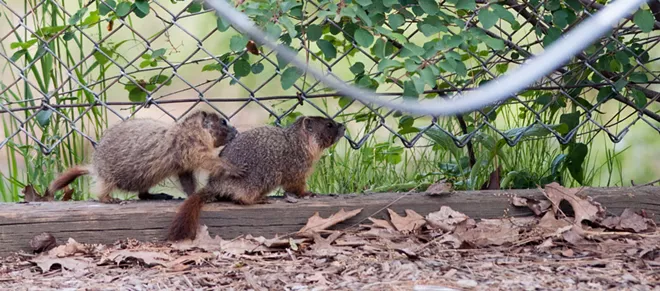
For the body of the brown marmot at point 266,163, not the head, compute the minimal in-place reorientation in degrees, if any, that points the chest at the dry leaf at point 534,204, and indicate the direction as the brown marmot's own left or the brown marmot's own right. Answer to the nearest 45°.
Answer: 0° — it already faces it

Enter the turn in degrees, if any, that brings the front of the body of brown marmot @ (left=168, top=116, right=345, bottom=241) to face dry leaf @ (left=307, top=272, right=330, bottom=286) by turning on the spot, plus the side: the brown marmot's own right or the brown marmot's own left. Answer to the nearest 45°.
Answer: approximately 90° to the brown marmot's own right

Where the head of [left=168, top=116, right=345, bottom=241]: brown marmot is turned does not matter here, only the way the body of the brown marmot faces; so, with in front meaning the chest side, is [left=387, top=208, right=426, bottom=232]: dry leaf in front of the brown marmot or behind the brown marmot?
in front

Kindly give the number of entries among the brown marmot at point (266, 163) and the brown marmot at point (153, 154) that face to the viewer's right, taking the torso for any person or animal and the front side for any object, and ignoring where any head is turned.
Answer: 2

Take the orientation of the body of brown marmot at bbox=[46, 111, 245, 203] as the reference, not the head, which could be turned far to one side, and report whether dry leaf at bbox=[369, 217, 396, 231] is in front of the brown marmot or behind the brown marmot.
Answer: in front

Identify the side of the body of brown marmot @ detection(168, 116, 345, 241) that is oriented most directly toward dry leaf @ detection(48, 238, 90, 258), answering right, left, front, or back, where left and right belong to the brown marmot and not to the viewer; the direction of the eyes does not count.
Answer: back

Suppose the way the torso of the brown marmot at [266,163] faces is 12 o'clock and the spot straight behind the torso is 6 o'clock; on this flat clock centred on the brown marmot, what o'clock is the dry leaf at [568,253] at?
The dry leaf is roughly at 1 o'clock from the brown marmot.

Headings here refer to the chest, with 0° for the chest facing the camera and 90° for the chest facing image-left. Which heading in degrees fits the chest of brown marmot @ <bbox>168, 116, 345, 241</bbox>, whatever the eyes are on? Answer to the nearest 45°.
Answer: approximately 270°

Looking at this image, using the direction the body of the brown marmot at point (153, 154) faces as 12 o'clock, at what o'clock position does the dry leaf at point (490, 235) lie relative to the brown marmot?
The dry leaf is roughly at 1 o'clock from the brown marmot.

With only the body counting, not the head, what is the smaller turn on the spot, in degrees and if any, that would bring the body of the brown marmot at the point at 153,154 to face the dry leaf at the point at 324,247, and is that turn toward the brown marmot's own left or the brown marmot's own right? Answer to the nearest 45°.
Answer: approximately 45° to the brown marmot's own right

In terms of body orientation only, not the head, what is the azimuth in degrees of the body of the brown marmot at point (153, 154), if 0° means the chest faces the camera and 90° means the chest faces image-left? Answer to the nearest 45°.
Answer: approximately 270°

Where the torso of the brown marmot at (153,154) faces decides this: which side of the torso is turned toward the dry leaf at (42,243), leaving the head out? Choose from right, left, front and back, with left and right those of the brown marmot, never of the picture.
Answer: back
